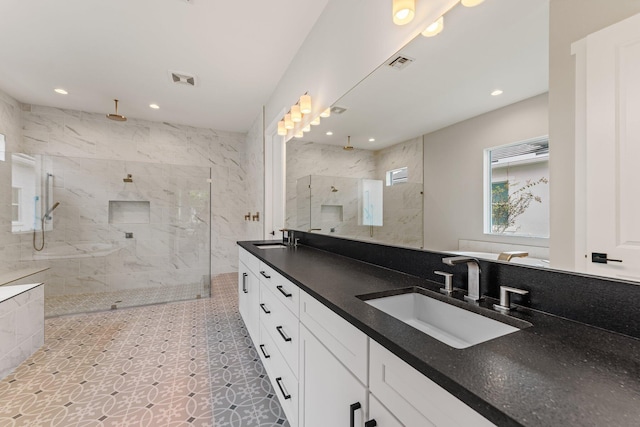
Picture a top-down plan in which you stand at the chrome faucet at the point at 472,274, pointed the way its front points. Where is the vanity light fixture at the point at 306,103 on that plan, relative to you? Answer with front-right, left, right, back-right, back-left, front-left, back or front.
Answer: right

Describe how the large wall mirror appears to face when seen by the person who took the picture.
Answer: facing the viewer and to the left of the viewer

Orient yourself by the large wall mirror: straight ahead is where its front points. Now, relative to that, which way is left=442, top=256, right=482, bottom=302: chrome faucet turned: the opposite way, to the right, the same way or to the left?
the same way

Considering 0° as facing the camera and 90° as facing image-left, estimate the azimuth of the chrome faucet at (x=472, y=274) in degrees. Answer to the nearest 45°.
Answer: approximately 45°

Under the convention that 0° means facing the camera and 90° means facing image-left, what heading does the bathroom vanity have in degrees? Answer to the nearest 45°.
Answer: approximately 45°

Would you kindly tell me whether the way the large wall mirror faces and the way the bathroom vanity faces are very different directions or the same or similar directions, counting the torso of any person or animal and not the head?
same or similar directions

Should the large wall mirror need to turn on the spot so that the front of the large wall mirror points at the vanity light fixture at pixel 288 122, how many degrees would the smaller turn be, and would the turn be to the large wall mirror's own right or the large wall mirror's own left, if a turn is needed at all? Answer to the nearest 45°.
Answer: approximately 90° to the large wall mirror's own right

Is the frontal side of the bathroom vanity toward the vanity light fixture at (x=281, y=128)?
no

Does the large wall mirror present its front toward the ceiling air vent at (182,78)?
no

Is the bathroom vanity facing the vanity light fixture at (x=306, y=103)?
no
